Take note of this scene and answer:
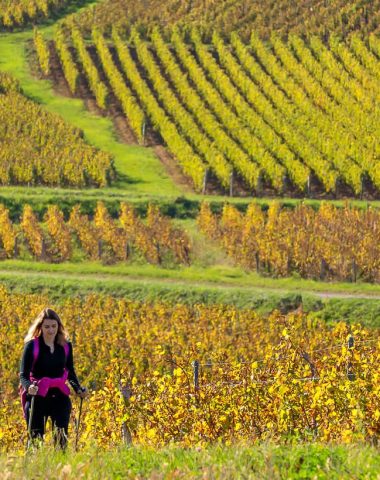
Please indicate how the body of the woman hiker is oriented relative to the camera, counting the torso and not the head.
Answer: toward the camera
